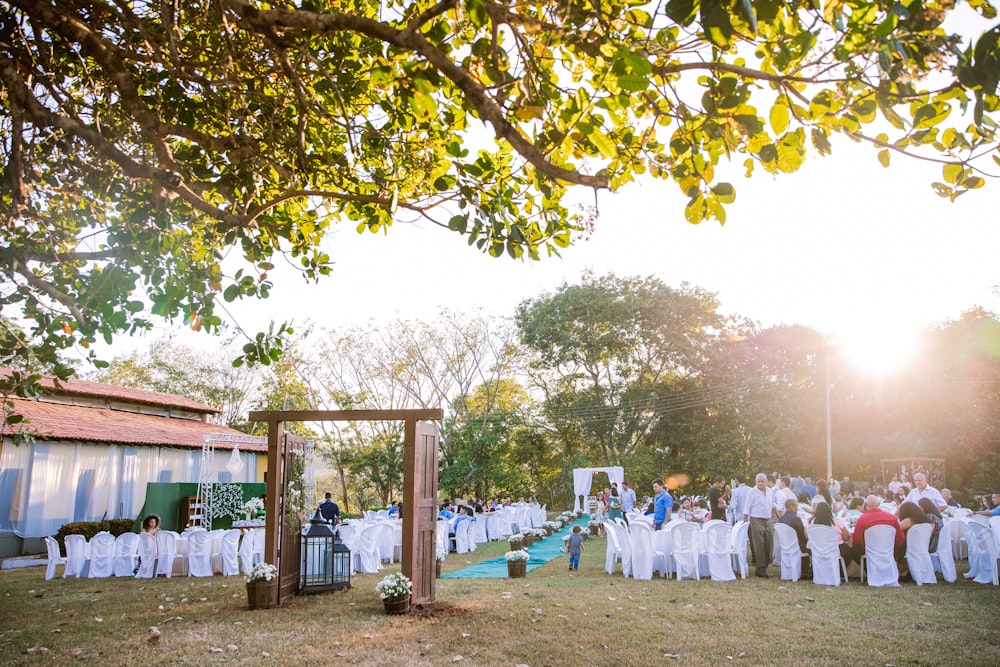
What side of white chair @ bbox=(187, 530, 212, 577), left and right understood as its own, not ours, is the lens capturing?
back

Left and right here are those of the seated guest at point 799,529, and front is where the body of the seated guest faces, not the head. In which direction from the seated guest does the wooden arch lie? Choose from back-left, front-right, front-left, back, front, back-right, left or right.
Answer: back

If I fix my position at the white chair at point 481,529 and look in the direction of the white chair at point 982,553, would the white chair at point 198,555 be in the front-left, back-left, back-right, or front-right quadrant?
front-right

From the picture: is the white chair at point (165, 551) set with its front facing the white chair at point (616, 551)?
no

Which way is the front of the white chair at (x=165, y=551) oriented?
away from the camera

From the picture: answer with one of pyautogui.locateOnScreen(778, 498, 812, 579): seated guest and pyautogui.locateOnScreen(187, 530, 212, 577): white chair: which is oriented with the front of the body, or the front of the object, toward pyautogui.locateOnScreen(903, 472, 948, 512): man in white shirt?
the seated guest

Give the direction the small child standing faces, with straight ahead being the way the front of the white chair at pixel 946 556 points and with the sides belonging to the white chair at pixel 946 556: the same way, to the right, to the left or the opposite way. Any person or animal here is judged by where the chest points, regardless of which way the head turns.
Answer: the same way

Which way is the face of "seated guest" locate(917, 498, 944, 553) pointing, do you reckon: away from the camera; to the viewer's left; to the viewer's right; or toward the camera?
away from the camera

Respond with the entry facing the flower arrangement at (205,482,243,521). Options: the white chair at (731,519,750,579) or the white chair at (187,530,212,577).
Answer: the white chair at (187,530,212,577)

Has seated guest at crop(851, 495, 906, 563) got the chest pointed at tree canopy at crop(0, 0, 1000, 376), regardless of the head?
no

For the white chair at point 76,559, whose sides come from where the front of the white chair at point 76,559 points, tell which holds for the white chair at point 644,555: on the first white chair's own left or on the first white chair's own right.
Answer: on the first white chair's own right
